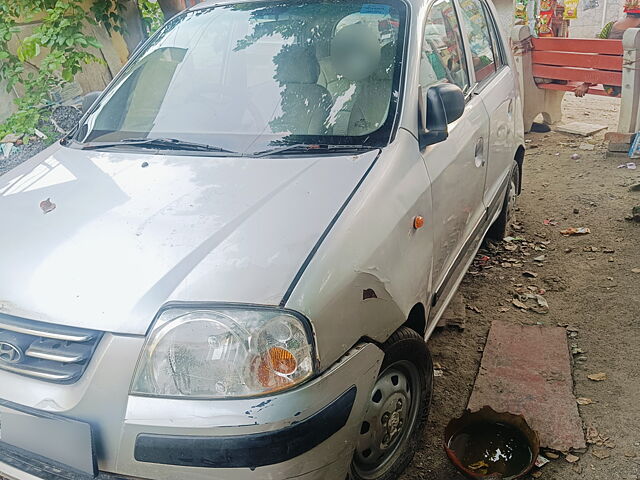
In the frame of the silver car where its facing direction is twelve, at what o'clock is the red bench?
The red bench is roughly at 6 o'clock from the silver car.

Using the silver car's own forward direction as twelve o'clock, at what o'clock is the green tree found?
The green tree is roughly at 4 o'clock from the silver car.

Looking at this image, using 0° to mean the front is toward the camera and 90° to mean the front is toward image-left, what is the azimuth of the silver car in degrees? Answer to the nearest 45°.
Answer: approximately 45°

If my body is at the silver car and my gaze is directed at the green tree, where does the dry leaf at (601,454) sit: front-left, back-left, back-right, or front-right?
back-right

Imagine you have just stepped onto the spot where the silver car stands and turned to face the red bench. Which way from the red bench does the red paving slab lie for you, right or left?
right
